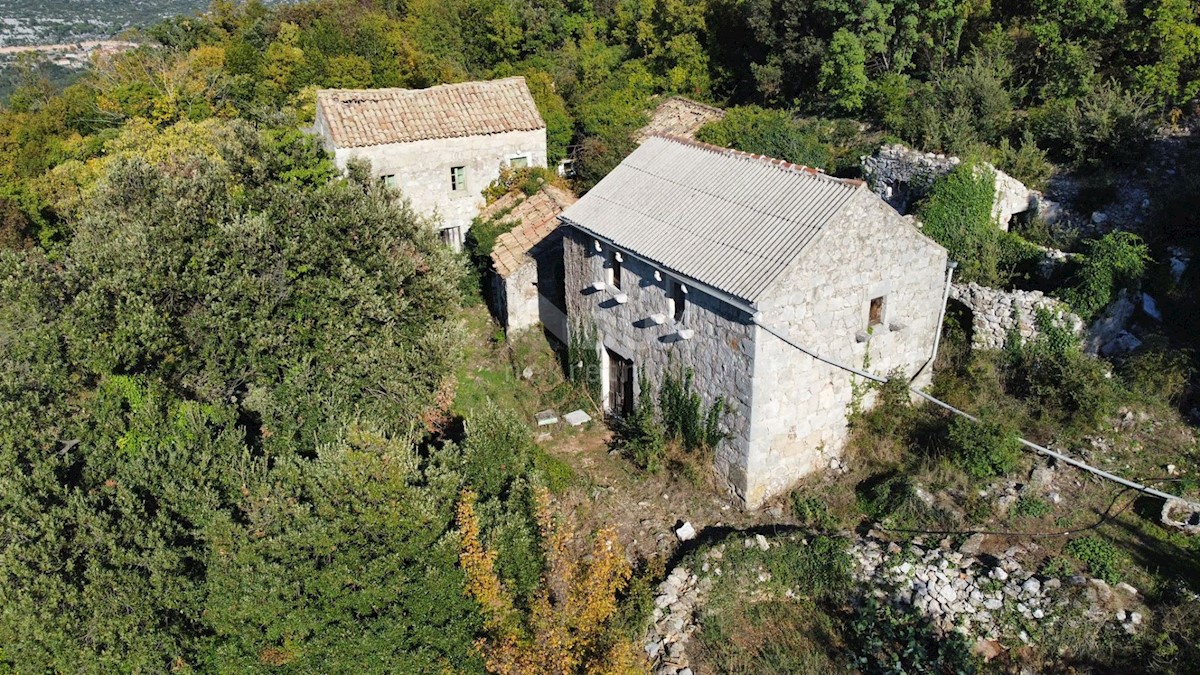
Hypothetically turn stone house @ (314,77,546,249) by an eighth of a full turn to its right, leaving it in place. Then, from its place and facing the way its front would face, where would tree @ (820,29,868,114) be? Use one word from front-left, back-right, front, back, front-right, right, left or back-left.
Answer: back-left

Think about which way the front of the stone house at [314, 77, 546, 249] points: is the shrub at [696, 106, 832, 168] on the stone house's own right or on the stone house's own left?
on the stone house's own left

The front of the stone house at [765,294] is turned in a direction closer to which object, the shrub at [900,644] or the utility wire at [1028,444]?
the shrub

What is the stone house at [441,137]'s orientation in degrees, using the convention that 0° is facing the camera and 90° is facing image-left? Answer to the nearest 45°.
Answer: approximately 0°

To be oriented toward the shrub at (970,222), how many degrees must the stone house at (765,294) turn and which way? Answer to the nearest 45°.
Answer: approximately 180°

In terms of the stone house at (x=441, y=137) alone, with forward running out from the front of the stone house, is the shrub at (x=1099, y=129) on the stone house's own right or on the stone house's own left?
on the stone house's own left

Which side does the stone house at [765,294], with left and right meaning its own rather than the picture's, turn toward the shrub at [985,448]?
left

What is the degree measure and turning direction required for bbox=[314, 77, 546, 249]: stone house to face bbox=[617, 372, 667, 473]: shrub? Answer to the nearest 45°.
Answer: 0° — it already faces it

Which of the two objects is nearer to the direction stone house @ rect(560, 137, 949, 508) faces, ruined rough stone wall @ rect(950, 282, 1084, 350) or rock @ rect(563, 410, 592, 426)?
the rock

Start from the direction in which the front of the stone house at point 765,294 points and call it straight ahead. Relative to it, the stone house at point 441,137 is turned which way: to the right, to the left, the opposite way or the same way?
to the left

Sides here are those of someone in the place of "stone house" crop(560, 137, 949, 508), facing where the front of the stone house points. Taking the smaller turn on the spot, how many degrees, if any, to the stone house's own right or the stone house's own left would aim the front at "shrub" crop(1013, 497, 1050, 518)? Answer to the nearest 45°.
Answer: approximately 90° to the stone house's own left

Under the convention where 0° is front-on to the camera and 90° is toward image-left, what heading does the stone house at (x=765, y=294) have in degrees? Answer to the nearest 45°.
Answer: approximately 45°

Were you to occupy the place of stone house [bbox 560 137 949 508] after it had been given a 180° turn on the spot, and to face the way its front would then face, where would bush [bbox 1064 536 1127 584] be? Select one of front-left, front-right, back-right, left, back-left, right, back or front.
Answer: right

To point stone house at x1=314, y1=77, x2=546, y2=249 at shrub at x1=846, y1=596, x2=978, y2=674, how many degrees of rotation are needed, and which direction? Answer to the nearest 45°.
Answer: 0° — it already faces it

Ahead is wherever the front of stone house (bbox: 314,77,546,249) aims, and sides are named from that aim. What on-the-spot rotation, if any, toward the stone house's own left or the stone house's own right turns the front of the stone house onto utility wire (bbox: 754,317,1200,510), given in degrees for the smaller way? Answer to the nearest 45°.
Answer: approximately 45° to the stone house's own left

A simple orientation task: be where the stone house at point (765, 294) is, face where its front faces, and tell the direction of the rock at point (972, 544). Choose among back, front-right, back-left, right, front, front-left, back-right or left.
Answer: left

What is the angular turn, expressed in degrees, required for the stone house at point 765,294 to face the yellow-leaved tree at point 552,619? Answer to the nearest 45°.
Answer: approximately 45° to its left
